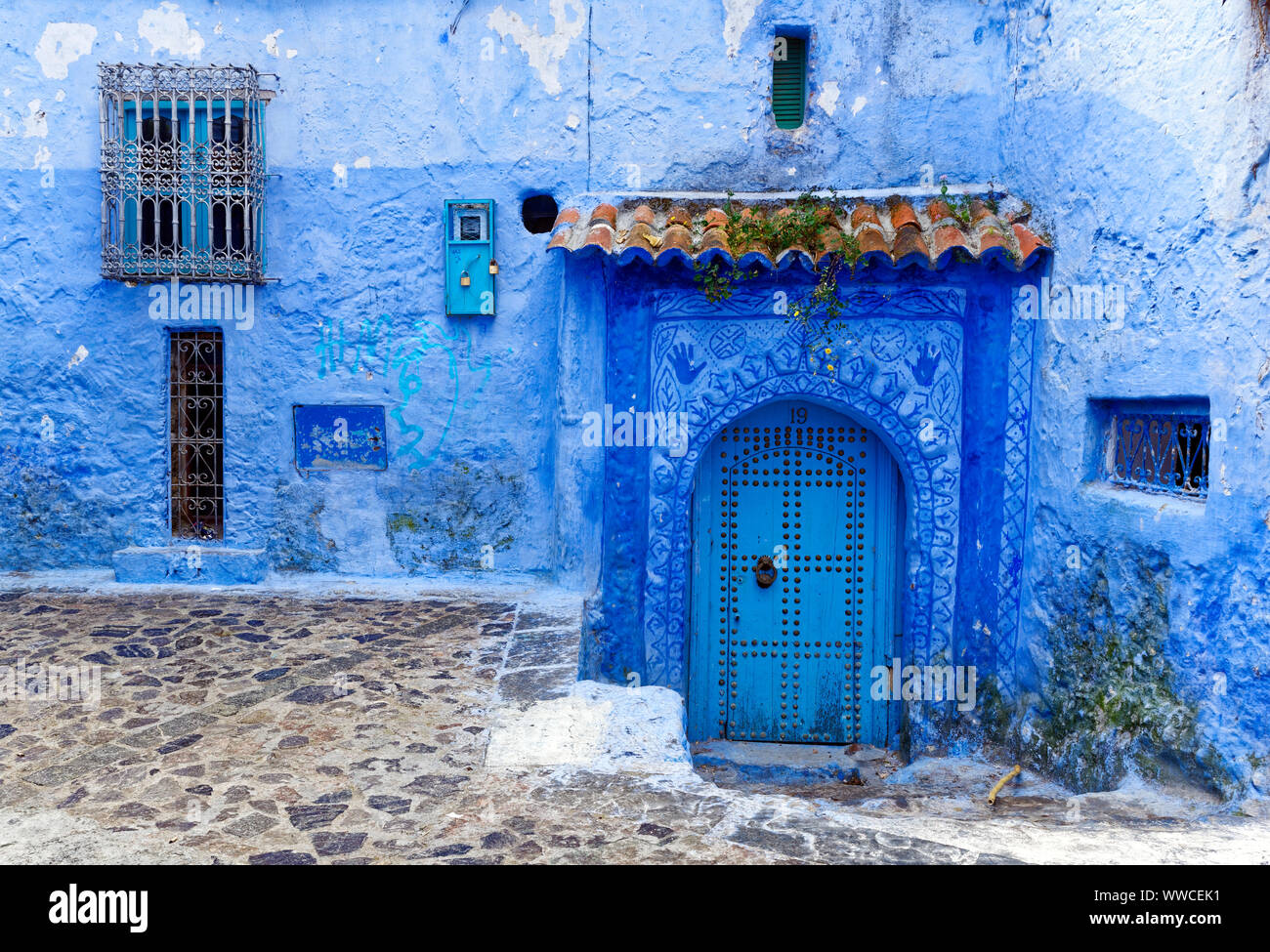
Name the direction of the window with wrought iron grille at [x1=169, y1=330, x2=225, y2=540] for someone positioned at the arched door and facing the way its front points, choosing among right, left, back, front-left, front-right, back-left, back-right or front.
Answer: right

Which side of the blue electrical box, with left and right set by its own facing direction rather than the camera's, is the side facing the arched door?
left

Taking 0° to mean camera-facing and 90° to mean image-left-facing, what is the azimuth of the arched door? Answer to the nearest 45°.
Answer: approximately 0°

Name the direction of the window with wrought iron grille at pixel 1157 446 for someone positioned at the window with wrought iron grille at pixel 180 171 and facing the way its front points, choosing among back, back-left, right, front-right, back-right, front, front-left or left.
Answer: front-left

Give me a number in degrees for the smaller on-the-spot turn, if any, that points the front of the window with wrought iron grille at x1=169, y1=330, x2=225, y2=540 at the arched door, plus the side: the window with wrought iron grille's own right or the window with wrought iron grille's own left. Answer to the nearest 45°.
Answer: approximately 45° to the window with wrought iron grille's own left

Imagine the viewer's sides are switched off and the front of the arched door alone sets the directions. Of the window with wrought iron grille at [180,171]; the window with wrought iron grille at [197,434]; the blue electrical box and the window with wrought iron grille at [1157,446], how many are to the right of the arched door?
3

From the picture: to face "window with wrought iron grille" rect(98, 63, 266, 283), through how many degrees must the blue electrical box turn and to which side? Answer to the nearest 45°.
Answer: approximately 90° to its right

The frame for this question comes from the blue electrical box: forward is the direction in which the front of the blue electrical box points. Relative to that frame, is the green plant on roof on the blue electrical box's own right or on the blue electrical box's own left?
on the blue electrical box's own left

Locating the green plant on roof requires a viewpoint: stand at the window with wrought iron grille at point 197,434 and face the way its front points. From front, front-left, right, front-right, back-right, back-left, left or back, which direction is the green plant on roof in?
front-left

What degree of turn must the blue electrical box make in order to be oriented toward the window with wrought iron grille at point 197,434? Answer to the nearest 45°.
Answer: approximately 90° to its right
